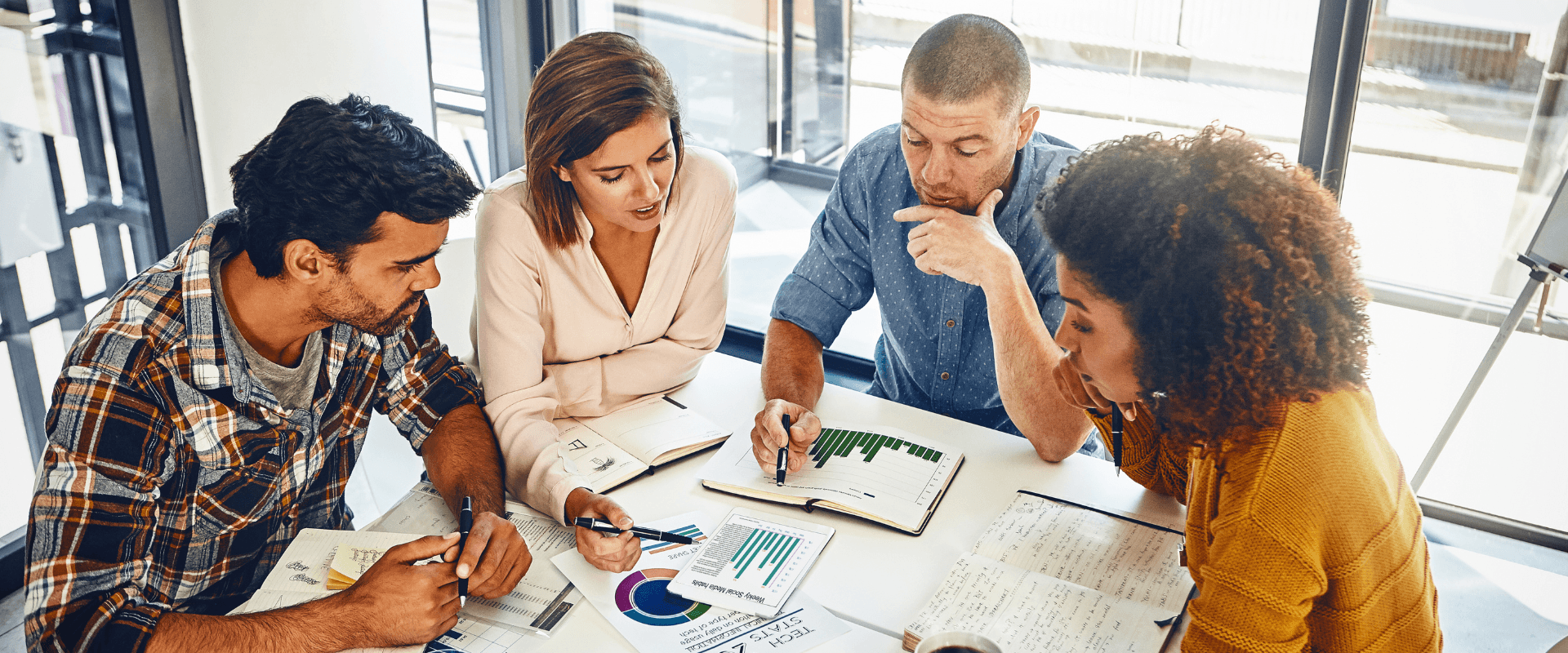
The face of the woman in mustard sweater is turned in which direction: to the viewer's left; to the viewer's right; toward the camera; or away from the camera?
to the viewer's left

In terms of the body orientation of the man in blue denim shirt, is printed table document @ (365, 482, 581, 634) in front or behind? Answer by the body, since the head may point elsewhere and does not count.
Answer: in front

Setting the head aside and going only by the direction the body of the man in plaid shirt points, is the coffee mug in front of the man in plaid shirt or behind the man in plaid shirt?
in front

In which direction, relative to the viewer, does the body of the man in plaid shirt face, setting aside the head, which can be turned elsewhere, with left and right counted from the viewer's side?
facing the viewer and to the right of the viewer

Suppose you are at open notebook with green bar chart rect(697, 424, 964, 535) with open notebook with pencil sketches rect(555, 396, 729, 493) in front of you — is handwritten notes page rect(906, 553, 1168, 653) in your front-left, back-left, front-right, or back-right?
back-left

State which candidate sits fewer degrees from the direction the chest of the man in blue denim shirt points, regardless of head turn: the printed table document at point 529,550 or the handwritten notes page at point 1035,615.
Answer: the handwritten notes page

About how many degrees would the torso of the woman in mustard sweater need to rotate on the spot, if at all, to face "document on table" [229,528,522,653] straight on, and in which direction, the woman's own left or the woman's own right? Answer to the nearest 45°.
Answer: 0° — they already face it

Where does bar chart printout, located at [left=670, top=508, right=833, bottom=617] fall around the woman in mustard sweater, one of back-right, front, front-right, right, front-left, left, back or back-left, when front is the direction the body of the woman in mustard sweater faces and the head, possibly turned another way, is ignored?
front

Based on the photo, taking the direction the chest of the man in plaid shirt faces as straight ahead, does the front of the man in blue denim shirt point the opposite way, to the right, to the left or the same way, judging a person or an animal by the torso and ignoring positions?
to the right

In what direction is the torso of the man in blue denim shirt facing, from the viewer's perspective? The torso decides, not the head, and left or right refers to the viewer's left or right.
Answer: facing the viewer

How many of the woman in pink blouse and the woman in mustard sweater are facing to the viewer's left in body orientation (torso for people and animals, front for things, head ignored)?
1

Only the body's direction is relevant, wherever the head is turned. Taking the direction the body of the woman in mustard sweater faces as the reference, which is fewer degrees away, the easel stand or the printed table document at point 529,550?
the printed table document

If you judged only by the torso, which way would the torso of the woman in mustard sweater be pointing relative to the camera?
to the viewer's left

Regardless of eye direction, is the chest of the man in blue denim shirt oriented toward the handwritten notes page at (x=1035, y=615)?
yes

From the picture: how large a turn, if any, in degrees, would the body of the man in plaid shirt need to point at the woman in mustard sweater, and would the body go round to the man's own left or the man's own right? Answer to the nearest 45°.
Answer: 0° — they already face them
